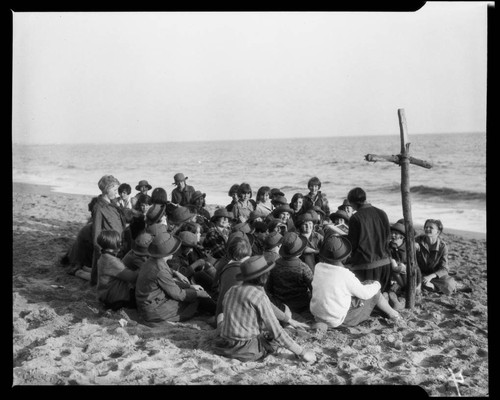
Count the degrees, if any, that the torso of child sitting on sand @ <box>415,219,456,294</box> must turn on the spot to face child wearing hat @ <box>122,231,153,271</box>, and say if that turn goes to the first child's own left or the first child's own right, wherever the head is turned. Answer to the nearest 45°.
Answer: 0° — they already face them

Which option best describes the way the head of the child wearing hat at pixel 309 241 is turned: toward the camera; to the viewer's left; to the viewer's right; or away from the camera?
toward the camera

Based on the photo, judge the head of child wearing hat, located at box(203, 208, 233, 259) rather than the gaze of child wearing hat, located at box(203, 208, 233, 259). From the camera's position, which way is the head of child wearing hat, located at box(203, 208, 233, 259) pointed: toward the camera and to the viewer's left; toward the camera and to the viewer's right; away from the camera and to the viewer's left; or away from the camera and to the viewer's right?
toward the camera and to the viewer's right

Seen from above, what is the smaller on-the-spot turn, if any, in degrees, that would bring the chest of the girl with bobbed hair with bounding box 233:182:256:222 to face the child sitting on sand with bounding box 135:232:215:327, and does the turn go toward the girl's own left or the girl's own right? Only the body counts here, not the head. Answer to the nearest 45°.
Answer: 0° — they already face them

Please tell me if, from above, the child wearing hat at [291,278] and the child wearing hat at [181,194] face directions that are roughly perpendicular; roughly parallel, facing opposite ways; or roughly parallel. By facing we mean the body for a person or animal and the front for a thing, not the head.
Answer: roughly parallel, facing opposite ways

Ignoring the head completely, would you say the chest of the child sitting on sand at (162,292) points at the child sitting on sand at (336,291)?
no

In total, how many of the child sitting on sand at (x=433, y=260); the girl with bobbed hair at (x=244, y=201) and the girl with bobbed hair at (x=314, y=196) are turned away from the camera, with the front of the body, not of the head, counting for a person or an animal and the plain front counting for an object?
0

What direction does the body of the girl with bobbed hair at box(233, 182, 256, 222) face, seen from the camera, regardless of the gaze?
toward the camera

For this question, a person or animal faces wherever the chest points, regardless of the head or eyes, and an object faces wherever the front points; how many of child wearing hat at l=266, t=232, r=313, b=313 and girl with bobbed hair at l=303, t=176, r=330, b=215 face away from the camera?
1

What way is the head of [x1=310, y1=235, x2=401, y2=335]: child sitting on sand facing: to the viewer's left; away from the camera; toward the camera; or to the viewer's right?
away from the camera

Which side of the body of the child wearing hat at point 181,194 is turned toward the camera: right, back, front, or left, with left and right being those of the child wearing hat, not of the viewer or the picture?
front

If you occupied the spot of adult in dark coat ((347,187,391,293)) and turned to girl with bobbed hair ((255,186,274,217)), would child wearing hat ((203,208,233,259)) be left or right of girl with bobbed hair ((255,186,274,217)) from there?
left

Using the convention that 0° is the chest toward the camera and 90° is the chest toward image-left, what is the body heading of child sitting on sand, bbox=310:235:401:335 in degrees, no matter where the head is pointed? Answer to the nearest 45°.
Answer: approximately 225°
